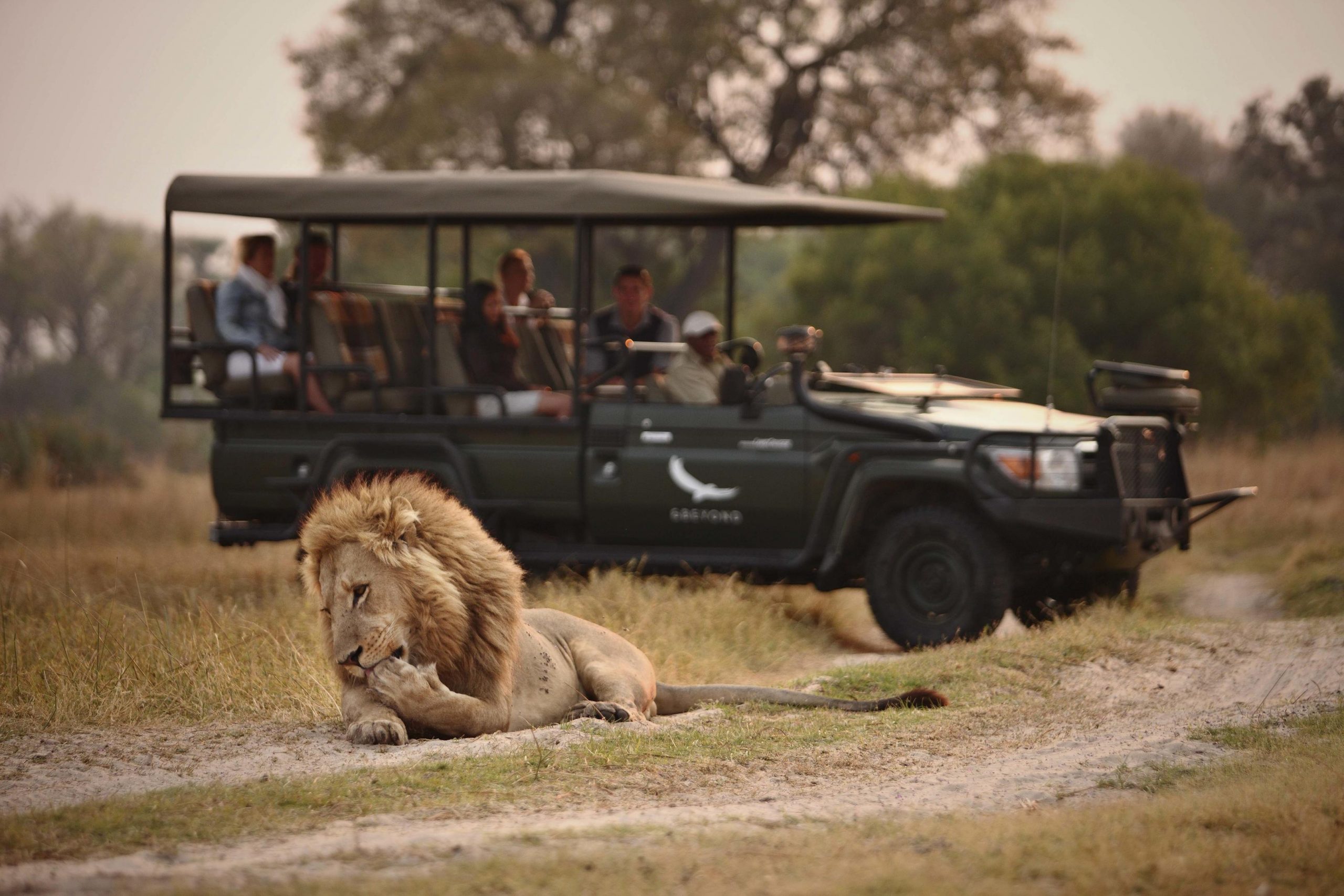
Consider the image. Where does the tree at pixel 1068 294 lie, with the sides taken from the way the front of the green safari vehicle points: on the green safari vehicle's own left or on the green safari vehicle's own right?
on the green safari vehicle's own left

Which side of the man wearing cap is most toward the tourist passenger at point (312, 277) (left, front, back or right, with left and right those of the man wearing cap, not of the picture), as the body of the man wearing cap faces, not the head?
back

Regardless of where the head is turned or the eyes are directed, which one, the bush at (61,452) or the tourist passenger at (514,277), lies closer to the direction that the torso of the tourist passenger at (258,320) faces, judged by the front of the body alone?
the tourist passenger

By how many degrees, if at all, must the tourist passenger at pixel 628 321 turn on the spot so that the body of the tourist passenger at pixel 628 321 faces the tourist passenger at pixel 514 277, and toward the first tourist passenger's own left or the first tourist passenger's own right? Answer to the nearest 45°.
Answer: approximately 135° to the first tourist passenger's own right

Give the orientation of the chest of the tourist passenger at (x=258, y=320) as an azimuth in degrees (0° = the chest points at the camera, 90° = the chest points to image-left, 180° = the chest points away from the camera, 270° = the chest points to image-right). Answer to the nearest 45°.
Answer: approximately 315°

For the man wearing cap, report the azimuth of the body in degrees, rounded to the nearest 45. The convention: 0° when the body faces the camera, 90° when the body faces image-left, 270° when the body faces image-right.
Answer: approximately 315°
